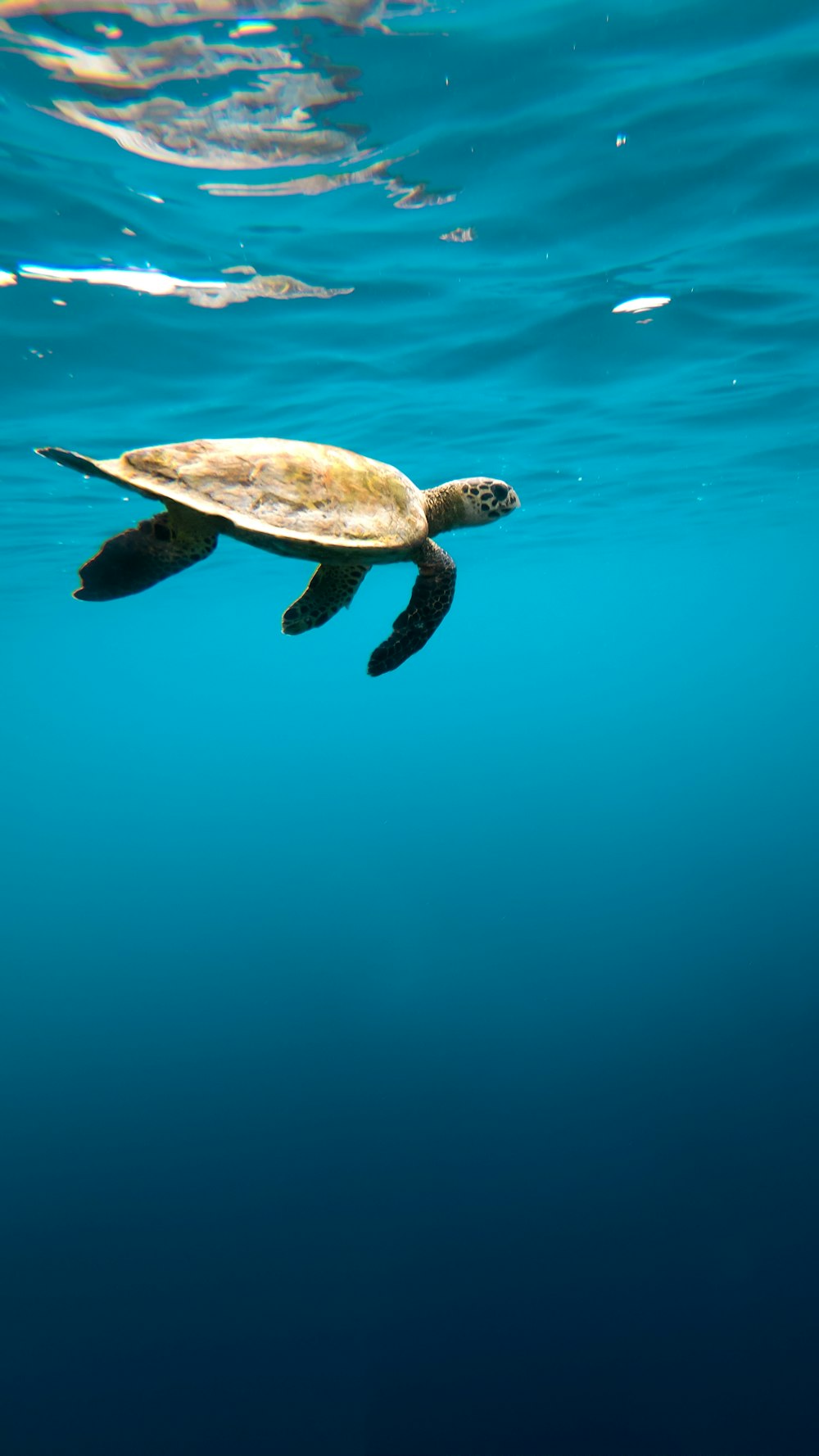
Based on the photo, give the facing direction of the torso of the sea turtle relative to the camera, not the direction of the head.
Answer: to the viewer's right
